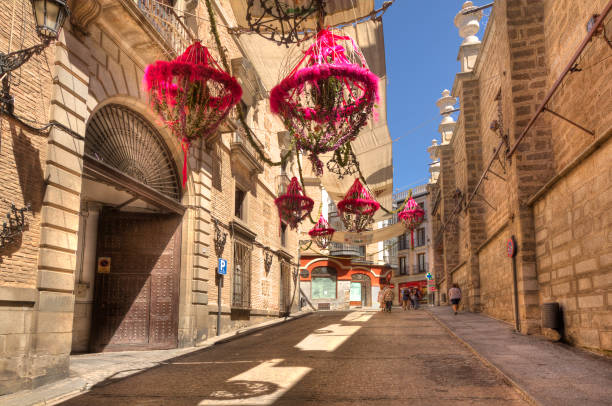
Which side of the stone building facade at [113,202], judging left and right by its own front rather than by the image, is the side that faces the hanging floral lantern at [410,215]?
left

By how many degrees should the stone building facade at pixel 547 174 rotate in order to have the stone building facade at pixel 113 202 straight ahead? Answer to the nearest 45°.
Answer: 0° — it already faces it

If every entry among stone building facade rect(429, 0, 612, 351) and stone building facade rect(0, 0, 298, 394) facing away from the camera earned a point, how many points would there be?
0

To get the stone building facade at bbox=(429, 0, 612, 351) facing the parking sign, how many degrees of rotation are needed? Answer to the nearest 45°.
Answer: approximately 45° to its right

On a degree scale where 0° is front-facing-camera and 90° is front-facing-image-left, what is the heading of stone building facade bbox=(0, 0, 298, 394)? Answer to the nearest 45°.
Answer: approximately 315°

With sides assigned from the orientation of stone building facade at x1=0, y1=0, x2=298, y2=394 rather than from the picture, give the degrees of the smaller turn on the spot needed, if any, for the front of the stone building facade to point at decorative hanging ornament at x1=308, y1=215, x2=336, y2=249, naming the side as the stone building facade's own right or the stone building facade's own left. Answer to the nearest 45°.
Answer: approximately 90° to the stone building facade's own left

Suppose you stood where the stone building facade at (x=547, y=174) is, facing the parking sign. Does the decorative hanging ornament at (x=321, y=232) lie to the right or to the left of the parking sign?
right

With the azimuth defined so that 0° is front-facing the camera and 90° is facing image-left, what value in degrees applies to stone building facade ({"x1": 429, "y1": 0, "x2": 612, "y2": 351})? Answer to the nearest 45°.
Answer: approximately 45°

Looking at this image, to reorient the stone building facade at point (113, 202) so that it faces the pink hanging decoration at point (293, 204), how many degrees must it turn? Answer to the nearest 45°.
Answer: approximately 90° to its left

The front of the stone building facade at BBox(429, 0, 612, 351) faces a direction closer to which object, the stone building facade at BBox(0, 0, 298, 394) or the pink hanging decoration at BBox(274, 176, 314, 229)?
the stone building facade

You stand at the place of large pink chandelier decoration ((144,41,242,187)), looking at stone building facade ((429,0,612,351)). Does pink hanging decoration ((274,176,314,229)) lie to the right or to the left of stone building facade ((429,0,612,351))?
left

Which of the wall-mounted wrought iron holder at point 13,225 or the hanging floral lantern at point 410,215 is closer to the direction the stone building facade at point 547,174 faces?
the wall-mounted wrought iron holder
